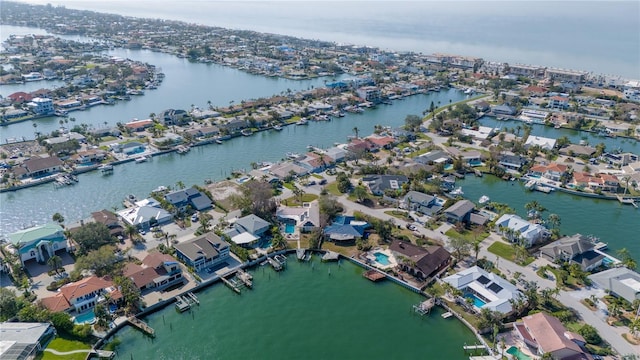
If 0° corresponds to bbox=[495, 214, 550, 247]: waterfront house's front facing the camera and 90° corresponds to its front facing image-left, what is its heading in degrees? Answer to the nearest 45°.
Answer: approximately 45°

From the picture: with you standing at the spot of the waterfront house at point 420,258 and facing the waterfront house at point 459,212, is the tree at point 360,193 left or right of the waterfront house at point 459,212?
left

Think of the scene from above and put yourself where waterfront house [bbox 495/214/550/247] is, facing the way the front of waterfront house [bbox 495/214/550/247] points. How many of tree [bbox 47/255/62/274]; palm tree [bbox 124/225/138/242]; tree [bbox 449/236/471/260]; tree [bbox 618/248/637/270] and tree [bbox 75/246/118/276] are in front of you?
4
